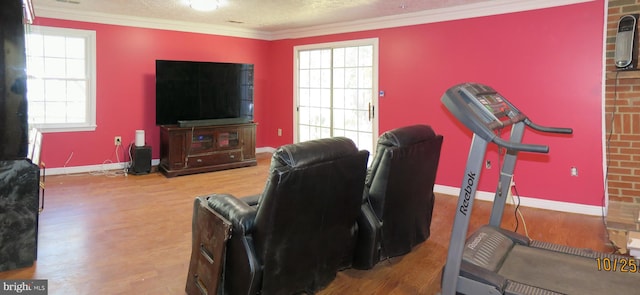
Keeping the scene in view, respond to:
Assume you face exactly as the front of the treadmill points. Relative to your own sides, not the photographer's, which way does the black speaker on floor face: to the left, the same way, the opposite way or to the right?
the opposite way

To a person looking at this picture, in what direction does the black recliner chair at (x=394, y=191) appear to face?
facing away from the viewer and to the left of the viewer

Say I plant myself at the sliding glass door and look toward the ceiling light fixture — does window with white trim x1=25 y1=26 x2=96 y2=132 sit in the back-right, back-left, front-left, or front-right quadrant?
front-right

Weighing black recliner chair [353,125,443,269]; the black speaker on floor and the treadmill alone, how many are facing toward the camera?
1

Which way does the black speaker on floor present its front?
toward the camera

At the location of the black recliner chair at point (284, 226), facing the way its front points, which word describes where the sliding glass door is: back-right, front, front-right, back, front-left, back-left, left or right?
front-right

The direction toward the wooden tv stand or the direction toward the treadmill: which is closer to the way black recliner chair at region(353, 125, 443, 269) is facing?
the wooden tv stand

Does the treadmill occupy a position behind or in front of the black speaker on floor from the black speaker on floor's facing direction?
in front

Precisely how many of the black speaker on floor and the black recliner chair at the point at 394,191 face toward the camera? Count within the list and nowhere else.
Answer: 1

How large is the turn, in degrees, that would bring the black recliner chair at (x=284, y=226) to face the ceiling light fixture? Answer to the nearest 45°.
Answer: approximately 45° to its right

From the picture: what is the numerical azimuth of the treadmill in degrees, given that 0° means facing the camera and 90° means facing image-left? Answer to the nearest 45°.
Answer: approximately 135°

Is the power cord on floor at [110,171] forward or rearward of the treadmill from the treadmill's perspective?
forward

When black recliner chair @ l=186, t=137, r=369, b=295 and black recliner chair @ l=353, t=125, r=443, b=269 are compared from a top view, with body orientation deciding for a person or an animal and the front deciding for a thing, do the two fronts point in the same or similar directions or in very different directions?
same or similar directions

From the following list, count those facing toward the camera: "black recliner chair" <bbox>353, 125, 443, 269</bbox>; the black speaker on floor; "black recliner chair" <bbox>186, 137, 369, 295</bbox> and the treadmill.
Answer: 1

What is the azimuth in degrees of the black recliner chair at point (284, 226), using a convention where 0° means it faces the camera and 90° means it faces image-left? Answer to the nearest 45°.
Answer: approximately 135°
